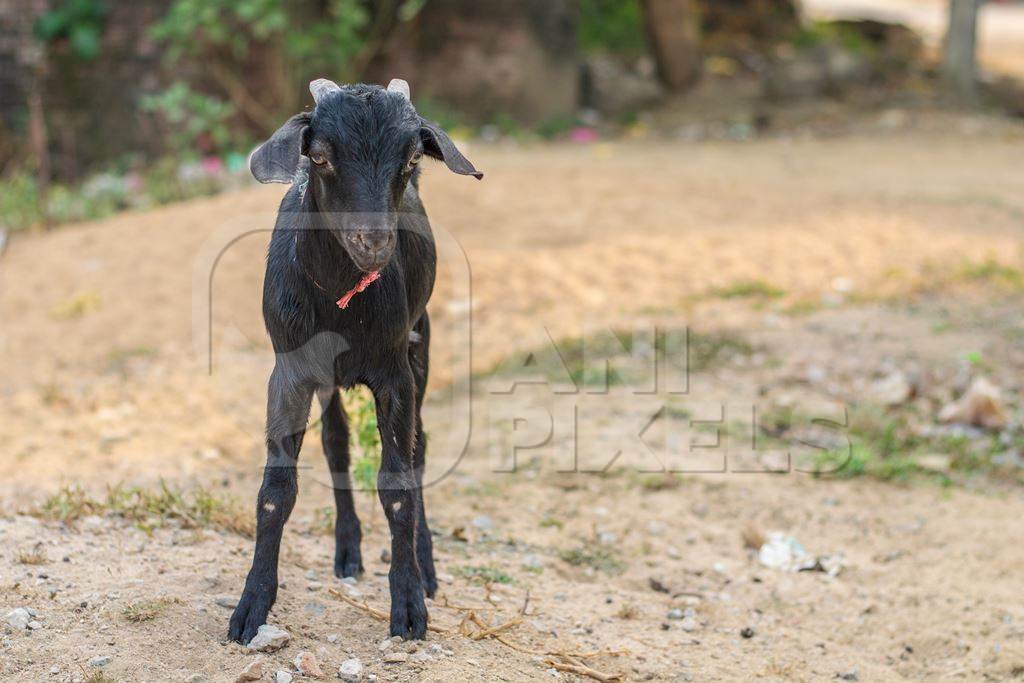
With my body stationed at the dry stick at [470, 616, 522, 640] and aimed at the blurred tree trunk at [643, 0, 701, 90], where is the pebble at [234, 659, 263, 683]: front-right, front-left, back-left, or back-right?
back-left

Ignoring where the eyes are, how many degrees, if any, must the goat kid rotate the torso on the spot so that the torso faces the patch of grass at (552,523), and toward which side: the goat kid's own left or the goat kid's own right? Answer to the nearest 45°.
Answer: approximately 135° to the goat kid's own left

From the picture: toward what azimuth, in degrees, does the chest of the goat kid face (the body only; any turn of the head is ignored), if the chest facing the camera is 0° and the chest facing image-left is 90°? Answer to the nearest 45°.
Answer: approximately 0°

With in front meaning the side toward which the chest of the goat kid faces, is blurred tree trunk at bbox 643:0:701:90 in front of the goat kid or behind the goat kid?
behind

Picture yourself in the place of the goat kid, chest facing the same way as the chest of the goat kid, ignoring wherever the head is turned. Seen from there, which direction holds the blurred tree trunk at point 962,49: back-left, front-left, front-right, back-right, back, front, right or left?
back-left
